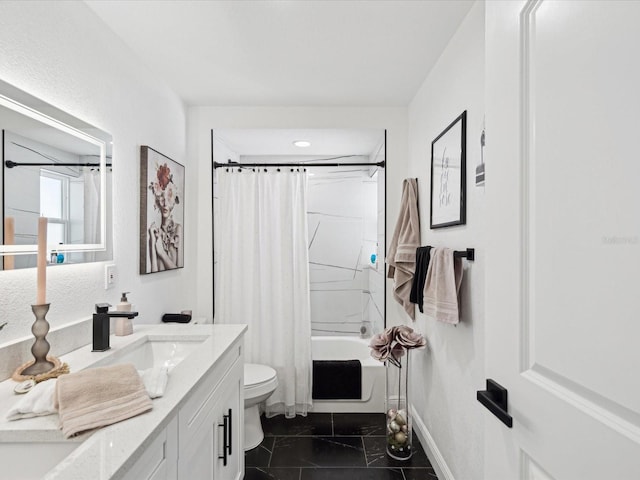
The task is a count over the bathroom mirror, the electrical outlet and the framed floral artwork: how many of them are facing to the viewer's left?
0

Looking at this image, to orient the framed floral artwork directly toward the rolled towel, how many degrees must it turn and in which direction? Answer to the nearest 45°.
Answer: approximately 45° to its right

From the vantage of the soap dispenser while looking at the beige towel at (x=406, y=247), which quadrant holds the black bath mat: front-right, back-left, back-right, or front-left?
front-left

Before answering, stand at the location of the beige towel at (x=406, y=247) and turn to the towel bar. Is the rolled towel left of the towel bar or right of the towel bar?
right

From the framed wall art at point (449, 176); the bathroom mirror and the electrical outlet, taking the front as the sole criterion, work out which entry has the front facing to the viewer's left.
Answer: the framed wall art

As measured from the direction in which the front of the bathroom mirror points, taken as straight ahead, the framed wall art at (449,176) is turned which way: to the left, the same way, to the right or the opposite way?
the opposite way

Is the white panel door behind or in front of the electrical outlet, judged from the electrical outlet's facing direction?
in front

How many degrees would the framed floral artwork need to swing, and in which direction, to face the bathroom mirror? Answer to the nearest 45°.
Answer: approximately 90° to its right

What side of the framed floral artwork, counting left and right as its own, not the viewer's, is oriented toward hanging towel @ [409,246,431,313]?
front

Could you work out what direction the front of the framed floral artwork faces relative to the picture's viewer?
facing the viewer and to the right of the viewer

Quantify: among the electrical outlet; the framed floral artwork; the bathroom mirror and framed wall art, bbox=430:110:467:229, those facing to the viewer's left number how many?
1

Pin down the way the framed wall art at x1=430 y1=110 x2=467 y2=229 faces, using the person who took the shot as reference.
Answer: facing to the left of the viewer

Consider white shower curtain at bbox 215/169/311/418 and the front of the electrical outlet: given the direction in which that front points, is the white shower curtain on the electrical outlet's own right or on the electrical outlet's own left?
on the electrical outlet's own left

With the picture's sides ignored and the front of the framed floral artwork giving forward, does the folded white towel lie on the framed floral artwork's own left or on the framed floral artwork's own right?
on the framed floral artwork's own right

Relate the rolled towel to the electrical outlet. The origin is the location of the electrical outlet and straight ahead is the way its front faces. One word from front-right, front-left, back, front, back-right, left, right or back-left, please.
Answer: front-right
